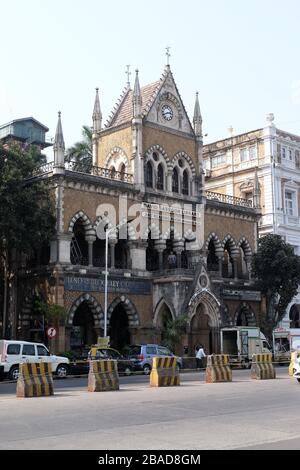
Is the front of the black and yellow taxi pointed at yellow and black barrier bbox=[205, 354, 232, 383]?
no

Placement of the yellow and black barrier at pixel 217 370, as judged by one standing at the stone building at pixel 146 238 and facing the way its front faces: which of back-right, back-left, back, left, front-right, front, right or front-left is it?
front-right

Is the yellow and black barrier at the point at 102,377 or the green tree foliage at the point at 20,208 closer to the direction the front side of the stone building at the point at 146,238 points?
the yellow and black barrier

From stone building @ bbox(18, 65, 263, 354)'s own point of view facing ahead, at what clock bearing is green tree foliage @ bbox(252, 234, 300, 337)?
The green tree foliage is roughly at 10 o'clock from the stone building.

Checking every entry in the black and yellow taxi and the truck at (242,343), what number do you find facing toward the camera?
0

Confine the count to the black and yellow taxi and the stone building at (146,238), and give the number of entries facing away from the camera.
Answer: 0

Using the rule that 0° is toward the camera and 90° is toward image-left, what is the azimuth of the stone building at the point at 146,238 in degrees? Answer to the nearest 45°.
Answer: approximately 315°

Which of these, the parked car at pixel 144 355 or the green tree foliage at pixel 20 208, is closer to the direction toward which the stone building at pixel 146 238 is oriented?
the parked car

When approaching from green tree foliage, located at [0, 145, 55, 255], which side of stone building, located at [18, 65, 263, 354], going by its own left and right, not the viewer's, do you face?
right
